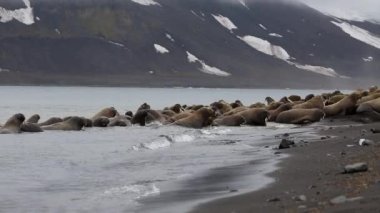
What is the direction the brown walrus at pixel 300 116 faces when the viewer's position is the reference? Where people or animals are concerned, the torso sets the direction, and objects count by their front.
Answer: facing to the right of the viewer
